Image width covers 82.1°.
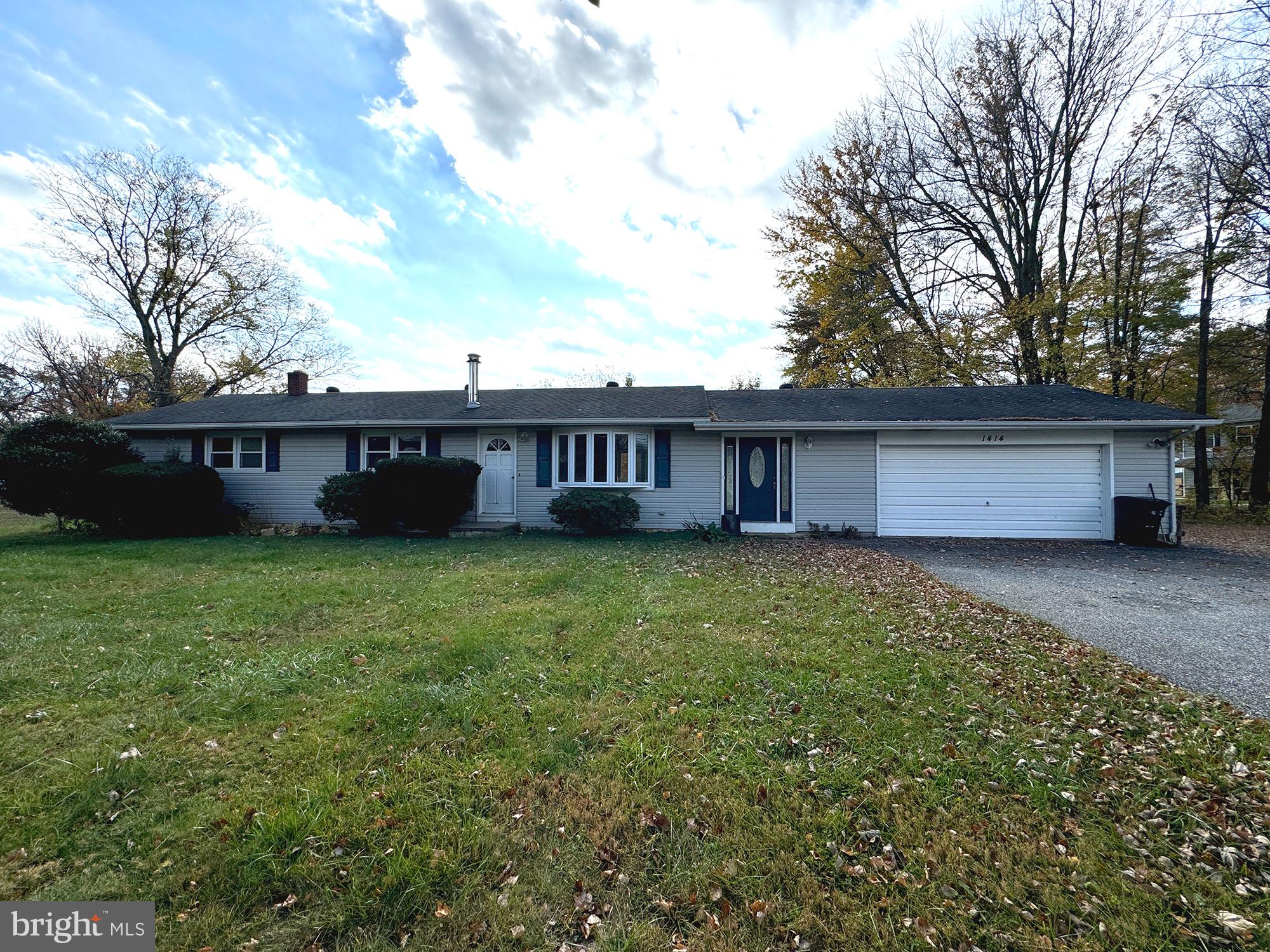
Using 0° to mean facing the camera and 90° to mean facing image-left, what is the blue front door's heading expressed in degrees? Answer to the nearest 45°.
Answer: approximately 0°

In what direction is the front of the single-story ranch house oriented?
toward the camera

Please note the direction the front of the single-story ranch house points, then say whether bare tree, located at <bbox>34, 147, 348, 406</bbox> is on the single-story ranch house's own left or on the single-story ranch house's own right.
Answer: on the single-story ranch house's own right

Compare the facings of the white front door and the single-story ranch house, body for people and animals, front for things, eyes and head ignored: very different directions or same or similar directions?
same or similar directions

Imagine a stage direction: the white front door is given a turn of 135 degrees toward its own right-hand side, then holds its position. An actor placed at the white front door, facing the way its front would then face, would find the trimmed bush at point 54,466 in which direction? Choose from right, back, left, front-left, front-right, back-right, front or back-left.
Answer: front-left

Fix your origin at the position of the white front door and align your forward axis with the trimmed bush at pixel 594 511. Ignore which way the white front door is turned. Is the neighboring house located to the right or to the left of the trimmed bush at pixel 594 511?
left

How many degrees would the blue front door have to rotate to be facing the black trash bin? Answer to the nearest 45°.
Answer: approximately 90° to its left

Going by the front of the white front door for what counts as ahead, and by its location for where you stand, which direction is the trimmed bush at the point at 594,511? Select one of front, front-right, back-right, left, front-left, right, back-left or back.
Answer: front-left

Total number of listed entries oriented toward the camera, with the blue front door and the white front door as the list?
2

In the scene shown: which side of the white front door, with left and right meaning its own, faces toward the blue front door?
left

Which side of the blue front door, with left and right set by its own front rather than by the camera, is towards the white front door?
right

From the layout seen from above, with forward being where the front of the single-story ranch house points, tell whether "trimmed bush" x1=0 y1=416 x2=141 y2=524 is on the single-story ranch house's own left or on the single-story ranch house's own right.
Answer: on the single-story ranch house's own right
